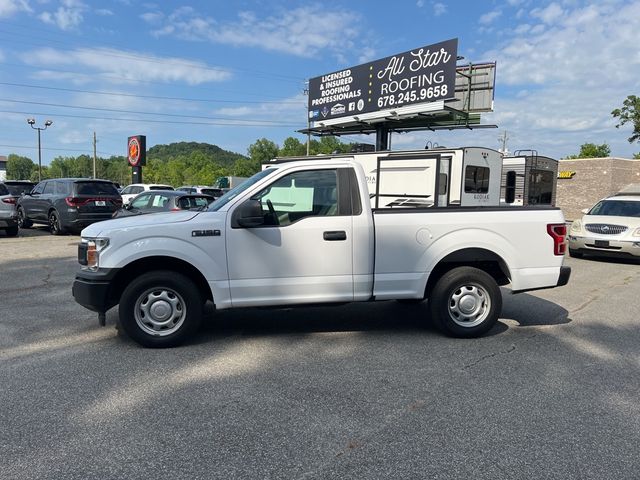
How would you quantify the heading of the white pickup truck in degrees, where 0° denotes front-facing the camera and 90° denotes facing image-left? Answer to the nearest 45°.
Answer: approximately 90°

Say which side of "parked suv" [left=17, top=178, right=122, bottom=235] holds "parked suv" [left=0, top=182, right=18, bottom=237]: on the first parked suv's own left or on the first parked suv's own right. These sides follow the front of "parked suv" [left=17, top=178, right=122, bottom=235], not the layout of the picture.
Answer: on the first parked suv's own left

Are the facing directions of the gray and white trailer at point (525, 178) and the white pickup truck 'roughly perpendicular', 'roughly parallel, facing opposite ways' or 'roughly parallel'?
roughly perpendicular

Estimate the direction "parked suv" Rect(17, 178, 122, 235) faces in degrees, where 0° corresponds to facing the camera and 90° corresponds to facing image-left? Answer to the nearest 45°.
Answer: approximately 135°

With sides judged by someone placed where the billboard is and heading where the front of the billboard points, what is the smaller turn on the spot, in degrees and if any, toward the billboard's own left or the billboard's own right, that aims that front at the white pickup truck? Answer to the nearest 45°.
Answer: approximately 45° to the billboard's own left

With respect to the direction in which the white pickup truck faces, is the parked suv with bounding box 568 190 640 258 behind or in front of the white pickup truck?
behind

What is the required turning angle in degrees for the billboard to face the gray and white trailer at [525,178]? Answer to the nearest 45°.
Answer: approximately 90° to its left

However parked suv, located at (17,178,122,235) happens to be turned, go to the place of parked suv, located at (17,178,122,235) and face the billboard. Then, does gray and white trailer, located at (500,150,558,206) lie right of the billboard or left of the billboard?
right
